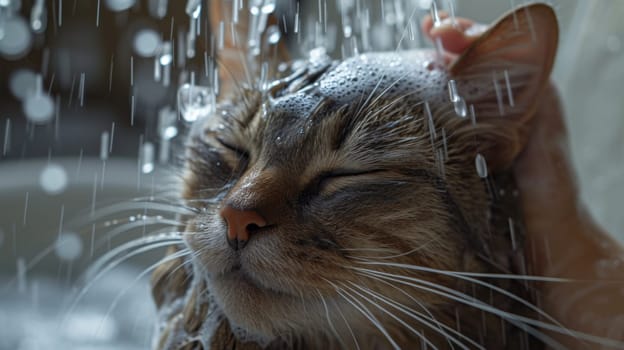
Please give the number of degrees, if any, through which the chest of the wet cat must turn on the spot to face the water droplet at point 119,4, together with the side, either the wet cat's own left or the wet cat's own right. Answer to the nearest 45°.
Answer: approximately 90° to the wet cat's own right

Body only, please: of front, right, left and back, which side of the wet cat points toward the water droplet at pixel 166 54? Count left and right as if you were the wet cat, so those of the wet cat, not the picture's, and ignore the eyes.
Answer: right

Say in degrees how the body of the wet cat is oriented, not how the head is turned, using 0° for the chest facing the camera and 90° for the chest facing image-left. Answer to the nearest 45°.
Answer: approximately 45°

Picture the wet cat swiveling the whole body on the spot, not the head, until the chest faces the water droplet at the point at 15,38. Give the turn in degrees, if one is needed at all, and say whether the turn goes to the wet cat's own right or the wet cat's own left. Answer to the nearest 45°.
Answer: approximately 90° to the wet cat's own right

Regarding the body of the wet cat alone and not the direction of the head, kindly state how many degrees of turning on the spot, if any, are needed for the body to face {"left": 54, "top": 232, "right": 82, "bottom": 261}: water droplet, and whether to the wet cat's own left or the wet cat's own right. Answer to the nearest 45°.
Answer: approximately 90° to the wet cat's own right
